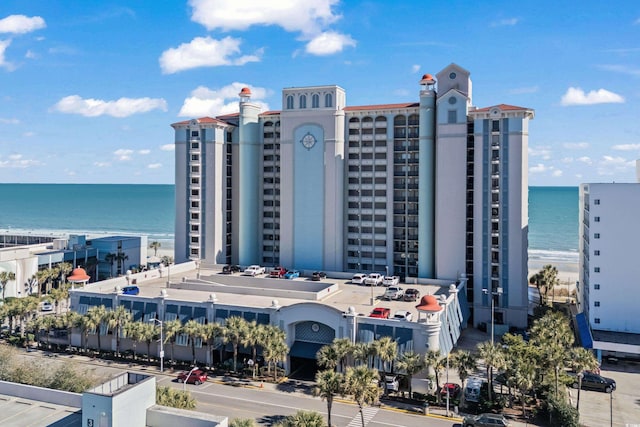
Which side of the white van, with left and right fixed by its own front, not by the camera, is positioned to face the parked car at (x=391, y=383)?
right

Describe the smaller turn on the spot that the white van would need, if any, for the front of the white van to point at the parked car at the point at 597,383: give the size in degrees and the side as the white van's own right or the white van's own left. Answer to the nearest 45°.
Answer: approximately 135° to the white van's own left

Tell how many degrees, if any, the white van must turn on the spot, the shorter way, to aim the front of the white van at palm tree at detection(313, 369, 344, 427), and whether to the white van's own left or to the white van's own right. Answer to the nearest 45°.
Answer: approximately 45° to the white van's own right

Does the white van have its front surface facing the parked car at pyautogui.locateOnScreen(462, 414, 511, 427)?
yes

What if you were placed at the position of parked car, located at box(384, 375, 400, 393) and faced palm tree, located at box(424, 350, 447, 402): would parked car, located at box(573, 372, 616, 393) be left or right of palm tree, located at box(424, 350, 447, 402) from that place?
left

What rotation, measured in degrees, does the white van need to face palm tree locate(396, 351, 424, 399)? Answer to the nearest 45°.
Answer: approximately 45° to its right

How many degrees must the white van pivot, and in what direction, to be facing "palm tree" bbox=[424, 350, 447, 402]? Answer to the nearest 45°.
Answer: approximately 45° to its right

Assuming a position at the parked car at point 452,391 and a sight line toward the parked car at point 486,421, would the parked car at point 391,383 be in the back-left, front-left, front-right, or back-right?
back-right

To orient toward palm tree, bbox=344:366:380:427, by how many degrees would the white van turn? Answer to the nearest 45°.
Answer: approximately 45° to its right

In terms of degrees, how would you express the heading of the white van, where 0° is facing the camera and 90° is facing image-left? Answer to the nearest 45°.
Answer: approximately 0°
